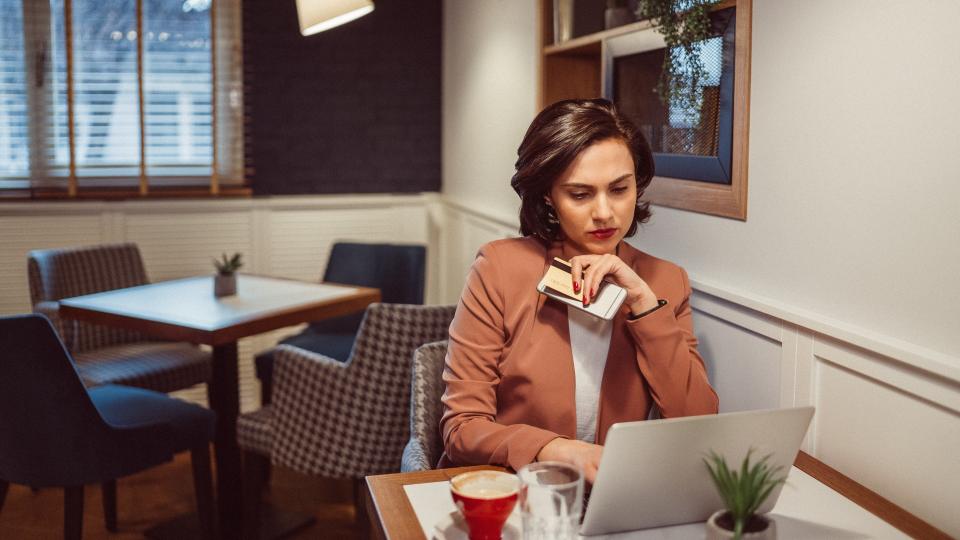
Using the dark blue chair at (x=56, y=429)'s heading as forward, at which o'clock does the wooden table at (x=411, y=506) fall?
The wooden table is roughly at 4 o'clock from the dark blue chair.

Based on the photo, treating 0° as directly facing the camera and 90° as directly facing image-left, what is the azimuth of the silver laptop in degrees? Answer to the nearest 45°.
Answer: approximately 135°

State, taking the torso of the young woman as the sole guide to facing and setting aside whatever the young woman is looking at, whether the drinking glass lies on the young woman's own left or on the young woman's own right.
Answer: on the young woman's own right

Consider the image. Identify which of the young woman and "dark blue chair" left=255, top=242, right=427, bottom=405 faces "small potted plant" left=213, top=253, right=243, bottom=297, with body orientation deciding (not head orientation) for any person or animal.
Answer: the dark blue chair

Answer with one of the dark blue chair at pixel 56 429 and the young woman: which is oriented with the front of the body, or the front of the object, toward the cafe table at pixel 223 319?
the dark blue chair

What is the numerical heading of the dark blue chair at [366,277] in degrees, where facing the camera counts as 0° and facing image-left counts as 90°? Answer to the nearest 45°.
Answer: approximately 45°

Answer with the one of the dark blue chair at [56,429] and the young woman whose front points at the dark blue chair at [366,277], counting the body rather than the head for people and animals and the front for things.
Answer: the dark blue chair at [56,429]

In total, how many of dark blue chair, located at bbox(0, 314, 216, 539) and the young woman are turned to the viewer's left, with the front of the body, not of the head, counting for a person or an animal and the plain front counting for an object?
0

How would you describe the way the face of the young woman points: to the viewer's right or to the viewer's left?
to the viewer's right

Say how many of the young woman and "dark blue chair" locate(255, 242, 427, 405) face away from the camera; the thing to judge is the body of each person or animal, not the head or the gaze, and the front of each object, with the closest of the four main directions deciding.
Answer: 0

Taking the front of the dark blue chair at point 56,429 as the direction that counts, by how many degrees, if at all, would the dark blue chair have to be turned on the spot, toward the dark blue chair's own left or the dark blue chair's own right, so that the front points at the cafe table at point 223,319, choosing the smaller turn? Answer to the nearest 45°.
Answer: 0° — it already faces it

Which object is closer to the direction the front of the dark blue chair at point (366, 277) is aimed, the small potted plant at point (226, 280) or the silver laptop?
the small potted plant

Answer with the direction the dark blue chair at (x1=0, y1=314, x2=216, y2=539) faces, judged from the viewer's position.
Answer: facing away from the viewer and to the right of the viewer

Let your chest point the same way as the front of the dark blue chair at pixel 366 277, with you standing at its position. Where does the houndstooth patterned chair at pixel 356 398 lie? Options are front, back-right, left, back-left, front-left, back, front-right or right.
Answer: front-left

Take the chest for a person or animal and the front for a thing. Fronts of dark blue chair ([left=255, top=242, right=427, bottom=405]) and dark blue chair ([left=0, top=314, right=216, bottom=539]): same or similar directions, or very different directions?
very different directions
